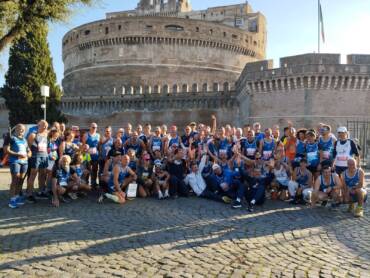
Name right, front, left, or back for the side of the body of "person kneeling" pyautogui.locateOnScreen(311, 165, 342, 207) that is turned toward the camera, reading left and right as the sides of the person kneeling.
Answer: front

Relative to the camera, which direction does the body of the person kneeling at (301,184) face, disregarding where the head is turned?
toward the camera

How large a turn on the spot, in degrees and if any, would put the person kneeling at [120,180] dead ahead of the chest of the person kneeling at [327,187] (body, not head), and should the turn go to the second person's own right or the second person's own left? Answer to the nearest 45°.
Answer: approximately 90° to the second person's own right

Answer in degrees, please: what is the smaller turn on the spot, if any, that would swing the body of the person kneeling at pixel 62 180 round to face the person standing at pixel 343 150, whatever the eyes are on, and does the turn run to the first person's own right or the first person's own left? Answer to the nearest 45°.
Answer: approximately 45° to the first person's own left

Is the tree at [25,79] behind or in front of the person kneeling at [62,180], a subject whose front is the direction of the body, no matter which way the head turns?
behind

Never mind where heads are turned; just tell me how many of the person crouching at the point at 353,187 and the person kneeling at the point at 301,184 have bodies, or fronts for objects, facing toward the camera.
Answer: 2

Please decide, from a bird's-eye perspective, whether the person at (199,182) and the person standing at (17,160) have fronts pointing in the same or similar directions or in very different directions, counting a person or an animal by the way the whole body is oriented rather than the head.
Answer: same or similar directions

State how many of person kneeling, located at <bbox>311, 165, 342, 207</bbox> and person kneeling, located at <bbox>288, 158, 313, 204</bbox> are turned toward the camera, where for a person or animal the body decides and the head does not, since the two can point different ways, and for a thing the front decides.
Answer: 2

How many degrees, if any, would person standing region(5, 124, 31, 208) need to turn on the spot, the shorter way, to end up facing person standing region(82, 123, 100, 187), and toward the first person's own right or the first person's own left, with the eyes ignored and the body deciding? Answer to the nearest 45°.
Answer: approximately 90° to the first person's own left

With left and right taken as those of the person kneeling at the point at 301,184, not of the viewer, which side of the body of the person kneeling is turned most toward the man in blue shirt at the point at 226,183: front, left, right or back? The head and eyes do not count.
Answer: right

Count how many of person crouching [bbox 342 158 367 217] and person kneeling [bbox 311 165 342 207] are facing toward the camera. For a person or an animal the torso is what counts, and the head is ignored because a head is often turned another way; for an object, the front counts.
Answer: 2
